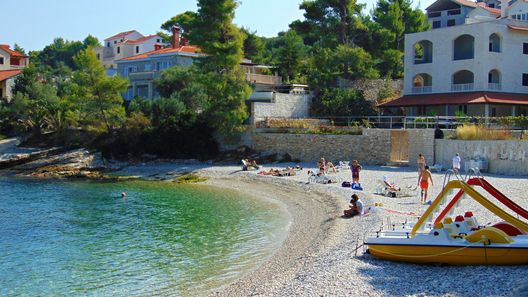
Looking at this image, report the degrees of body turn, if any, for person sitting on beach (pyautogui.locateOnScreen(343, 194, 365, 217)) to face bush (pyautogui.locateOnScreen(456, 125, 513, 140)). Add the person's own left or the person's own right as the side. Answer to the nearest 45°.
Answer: approximately 135° to the person's own right

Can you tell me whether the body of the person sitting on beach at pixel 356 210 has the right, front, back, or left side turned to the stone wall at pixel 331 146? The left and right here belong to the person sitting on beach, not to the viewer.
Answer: right

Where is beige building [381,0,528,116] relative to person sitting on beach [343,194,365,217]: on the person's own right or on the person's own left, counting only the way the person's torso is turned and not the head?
on the person's own right

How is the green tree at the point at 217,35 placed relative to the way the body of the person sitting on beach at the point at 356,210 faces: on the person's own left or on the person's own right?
on the person's own right

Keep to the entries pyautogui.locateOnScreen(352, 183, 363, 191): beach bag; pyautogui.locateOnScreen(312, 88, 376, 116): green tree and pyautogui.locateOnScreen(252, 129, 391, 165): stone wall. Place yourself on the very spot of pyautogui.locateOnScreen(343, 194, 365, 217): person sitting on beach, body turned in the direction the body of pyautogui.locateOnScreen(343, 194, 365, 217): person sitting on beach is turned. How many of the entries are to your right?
3

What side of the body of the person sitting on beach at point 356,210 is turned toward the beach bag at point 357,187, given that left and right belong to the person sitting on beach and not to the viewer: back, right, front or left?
right

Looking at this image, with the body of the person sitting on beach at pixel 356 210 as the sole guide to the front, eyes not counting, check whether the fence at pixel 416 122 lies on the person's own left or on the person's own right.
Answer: on the person's own right

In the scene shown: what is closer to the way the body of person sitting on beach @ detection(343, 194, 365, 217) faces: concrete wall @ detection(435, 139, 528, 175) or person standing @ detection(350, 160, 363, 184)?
the person standing

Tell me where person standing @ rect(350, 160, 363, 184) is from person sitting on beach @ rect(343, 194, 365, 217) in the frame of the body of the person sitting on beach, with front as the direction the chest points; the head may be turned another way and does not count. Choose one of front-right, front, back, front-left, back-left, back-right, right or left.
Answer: right

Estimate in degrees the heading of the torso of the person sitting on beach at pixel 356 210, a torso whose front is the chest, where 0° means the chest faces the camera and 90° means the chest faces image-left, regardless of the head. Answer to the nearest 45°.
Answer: approximately 90°

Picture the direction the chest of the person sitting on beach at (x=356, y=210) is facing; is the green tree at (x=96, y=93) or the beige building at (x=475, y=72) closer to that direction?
the green tree

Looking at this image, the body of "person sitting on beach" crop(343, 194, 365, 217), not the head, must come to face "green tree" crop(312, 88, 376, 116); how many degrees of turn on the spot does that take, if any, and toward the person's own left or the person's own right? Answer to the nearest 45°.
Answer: approximately 90° to the person's own right

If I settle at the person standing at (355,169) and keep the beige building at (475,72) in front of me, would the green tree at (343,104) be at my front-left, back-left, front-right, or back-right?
front-left

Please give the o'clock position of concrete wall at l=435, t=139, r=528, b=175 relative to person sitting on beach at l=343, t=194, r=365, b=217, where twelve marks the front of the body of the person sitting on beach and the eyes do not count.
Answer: The concrete wall is roughly at 4 o'clock from the person sitting on beach.

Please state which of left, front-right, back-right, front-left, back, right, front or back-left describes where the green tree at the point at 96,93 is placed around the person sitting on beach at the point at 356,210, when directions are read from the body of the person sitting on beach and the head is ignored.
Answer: front-right

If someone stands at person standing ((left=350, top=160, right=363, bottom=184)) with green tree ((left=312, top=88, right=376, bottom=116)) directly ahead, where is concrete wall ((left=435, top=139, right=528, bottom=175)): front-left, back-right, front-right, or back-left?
front-right
